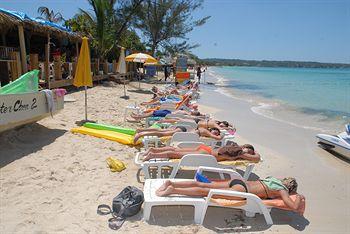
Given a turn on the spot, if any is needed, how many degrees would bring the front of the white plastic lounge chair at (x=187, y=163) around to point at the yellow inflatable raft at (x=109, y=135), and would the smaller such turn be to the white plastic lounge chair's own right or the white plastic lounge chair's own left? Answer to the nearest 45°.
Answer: approximately 45° to the white plastic lounge chair's own right

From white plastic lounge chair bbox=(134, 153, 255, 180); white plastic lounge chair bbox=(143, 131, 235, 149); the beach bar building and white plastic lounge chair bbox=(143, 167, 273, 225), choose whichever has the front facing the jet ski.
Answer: the beach bar building

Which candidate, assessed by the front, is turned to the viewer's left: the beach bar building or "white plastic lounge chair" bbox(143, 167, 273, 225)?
the white plastic lounge chair

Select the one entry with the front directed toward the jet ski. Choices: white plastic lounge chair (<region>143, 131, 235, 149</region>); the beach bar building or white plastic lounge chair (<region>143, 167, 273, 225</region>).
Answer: the beach bar building

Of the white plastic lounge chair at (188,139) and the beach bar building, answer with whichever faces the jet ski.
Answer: the beach bar building

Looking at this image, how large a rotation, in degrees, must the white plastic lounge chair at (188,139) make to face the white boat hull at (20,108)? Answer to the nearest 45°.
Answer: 0° — it already faces it

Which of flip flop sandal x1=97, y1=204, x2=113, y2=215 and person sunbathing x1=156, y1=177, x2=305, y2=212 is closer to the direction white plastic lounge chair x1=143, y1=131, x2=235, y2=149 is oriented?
the flip flop sandal

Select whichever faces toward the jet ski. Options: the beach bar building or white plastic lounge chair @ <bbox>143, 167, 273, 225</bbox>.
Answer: the beach bar building

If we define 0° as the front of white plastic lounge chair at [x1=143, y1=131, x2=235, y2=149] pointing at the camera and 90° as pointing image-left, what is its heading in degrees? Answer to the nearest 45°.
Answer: approximately 90°

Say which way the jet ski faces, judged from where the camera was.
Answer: facing to the left of the viewer

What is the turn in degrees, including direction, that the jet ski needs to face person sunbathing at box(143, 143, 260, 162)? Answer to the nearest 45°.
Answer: approximately 45° to its left

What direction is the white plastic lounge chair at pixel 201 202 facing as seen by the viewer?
to the viewer's left

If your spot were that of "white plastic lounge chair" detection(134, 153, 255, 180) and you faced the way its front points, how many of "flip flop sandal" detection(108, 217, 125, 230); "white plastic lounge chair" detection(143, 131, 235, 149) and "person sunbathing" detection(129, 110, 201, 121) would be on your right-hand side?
2

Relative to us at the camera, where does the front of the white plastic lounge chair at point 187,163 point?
facing to the left of the viewer
